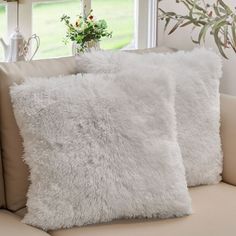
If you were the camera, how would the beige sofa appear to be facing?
facing the viewer and to the right of the viewer

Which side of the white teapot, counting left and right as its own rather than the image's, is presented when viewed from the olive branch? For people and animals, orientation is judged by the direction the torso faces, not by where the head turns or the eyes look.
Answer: back

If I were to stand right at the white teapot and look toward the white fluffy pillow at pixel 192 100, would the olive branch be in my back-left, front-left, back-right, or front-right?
front-left

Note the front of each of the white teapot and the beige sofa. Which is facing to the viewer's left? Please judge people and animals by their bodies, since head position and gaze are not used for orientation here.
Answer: the white teapot

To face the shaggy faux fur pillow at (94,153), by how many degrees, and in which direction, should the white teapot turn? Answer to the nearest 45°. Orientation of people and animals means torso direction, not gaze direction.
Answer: approximately 90° to its left

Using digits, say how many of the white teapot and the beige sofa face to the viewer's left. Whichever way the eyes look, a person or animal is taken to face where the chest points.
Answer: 1

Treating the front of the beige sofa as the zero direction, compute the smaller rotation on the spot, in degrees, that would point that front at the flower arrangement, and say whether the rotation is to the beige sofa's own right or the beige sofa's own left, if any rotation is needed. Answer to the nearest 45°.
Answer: approximately 135° to the beige sofa's own left

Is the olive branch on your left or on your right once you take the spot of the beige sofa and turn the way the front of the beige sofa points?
on your left

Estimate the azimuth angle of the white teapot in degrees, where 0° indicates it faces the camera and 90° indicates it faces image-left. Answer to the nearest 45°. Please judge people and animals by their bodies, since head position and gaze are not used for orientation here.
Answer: approximately 90°

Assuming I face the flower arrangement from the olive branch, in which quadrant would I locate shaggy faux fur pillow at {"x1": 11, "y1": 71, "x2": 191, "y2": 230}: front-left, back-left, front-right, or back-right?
front-left

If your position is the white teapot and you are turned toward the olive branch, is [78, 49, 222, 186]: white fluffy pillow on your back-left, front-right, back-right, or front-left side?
front-right
